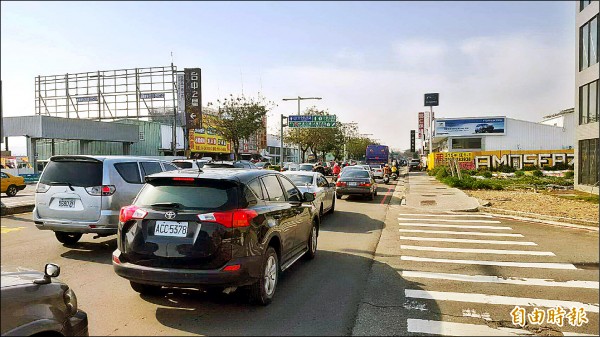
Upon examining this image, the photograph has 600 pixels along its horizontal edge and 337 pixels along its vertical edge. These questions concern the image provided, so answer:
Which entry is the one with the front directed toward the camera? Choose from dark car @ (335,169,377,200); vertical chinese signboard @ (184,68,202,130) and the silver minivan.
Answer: the vertical chinese signboard

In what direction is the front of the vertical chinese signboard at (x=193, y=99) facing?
toward the camera

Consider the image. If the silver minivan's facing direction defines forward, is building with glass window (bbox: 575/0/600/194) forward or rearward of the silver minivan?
forward

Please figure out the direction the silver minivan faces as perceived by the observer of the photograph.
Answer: facing away from the viewer and to the right of the viewer

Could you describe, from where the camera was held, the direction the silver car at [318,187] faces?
facing away from the viewer and to the right of the viewer

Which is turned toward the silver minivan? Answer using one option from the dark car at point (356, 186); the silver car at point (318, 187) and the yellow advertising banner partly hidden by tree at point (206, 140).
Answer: the yellow advertising banner partly hidden by tree

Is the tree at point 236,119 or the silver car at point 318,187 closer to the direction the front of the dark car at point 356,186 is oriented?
the tree

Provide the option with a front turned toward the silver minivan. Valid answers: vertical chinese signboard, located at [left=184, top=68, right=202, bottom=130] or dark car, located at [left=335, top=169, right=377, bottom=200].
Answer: the vertical chinese signboard

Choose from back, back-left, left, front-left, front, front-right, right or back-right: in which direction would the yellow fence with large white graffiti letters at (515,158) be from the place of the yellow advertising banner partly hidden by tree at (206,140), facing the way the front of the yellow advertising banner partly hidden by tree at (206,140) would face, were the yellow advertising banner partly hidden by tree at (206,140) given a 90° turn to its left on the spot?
front

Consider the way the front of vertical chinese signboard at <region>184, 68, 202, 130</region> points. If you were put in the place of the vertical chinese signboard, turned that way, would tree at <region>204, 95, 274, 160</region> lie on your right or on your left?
on your left

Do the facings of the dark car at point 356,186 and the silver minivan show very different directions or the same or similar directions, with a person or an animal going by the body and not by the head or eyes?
same or similar directions

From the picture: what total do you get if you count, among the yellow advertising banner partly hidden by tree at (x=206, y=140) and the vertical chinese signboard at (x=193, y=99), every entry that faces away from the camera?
0

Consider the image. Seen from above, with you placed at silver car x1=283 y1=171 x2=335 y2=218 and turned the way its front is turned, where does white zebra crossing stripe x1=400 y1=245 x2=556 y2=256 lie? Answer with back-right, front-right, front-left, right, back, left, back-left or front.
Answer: right

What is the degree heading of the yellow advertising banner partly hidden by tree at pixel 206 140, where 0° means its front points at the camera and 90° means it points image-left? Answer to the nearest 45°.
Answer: approximately 0°

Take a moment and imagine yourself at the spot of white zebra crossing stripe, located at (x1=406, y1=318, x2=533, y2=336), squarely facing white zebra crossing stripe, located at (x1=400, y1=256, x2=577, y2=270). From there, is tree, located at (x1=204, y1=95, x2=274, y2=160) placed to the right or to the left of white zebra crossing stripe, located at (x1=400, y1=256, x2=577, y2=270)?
left

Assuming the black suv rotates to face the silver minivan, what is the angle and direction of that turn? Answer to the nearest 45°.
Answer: approximately 90° to its left

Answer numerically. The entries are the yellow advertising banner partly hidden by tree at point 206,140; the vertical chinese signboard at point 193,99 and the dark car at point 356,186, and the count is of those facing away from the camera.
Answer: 1

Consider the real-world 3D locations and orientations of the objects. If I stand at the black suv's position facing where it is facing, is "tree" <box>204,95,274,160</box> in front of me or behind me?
in front

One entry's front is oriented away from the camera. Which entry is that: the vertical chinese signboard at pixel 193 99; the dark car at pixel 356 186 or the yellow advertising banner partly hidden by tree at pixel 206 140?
the dark car

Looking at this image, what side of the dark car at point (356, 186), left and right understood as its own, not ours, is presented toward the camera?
back

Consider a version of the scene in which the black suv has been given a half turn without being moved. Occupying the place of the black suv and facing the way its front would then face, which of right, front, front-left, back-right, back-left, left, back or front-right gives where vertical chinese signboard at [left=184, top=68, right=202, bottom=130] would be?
back-right
